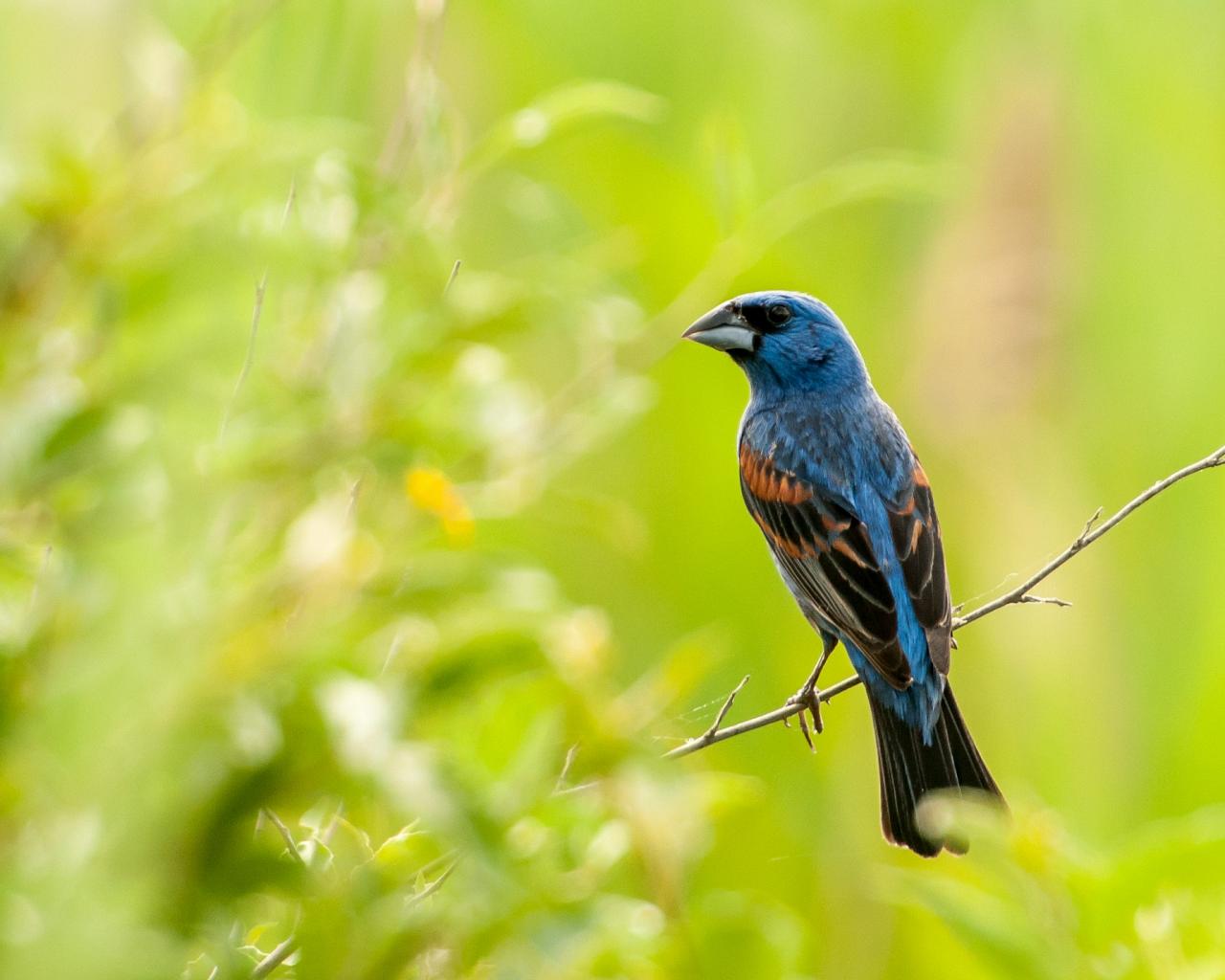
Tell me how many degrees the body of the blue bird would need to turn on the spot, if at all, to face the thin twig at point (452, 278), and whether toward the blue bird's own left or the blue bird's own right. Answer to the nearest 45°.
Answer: approximately 45° to the blue bird's own left

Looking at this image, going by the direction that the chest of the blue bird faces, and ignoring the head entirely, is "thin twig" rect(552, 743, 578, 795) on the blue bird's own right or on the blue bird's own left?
on the blue bird's own left

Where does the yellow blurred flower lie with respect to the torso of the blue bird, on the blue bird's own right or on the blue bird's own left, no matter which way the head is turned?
on the blue bird's own left

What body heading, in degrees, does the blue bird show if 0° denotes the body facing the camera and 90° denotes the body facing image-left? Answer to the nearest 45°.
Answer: approximately 135°

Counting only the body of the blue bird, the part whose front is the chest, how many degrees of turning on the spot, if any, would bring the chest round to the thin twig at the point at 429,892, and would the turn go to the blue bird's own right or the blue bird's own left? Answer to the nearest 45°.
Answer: approximately 135° to the blue bird's own left

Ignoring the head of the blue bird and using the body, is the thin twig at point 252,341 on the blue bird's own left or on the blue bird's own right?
on the blue bird's own left
